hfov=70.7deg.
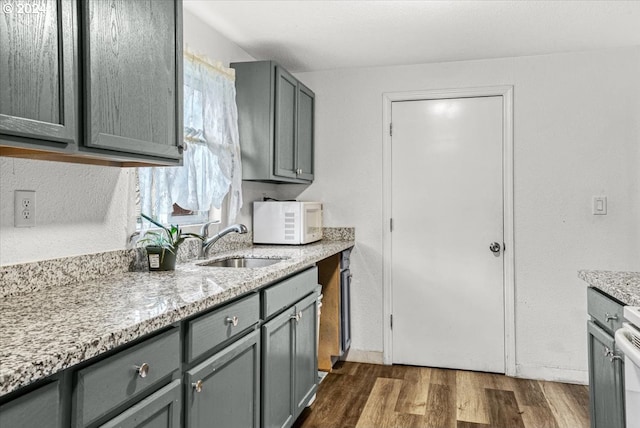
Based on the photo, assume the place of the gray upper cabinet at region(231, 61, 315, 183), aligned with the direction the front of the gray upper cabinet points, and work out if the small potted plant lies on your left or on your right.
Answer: on your right

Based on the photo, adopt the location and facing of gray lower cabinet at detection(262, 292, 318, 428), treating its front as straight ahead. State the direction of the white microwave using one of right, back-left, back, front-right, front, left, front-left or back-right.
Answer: back-left

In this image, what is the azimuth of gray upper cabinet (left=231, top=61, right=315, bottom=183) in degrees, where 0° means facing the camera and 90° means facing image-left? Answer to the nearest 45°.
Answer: approximately 315°

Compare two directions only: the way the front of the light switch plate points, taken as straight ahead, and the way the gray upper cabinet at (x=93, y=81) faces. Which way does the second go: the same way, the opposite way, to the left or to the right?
to the left

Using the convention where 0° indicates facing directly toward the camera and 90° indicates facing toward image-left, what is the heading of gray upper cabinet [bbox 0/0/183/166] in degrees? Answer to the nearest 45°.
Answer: approximately 315°

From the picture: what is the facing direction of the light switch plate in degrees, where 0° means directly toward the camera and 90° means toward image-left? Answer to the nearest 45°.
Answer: approximately 0°

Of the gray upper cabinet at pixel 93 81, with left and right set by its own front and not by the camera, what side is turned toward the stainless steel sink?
left

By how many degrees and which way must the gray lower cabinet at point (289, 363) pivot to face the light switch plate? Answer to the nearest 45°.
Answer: approximately 45° to its left

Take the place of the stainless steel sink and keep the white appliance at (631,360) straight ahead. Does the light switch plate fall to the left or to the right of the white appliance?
left

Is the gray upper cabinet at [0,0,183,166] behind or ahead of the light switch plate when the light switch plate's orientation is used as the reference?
ahead

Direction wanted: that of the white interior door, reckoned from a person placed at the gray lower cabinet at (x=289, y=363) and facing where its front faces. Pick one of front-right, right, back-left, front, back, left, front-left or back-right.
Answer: left

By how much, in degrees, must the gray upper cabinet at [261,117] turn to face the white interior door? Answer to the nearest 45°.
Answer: approximately 45° to its left

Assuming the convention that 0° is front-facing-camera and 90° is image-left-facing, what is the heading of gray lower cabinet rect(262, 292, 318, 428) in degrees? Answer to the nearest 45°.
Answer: approximately 315°
